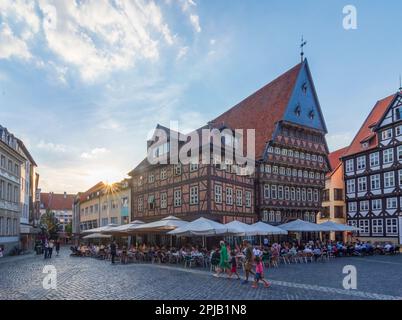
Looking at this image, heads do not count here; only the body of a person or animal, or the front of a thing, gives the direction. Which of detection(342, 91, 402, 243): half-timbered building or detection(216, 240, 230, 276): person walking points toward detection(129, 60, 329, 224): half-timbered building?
detection(342, 91, 402, 243): half-timbered building

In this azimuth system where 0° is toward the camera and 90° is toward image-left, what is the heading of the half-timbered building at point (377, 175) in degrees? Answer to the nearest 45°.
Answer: approximately 45°

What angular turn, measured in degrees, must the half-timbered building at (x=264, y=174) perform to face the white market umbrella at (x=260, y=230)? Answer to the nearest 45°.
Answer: approximately 45° to its right

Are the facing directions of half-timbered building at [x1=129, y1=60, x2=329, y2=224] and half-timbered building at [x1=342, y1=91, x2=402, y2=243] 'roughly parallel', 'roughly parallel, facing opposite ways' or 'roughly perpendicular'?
roughly perpendicular

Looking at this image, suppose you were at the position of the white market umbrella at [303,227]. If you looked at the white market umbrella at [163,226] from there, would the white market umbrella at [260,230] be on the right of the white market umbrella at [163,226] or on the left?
left

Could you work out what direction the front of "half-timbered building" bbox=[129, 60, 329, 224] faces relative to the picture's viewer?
facing the viewer and to the right of the viewer
